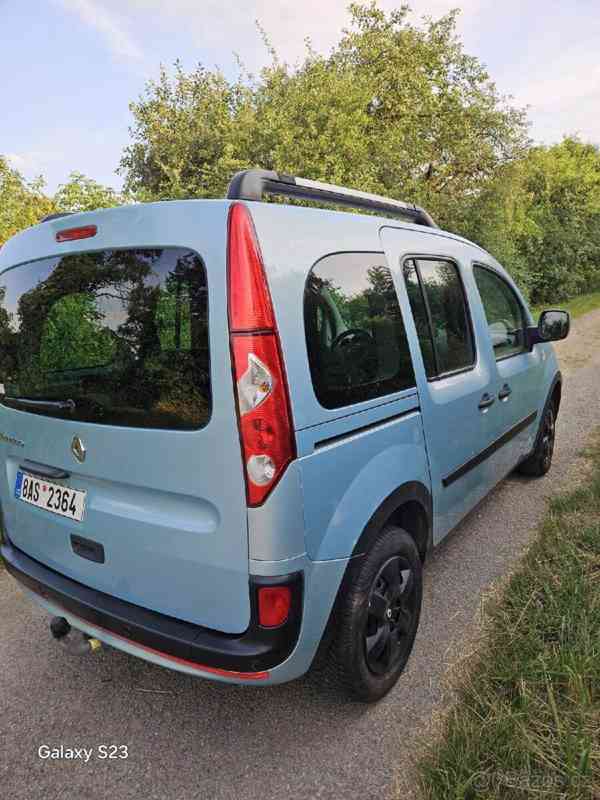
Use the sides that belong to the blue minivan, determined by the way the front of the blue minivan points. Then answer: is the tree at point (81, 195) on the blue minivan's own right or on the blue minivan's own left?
on the blue minivan's own left

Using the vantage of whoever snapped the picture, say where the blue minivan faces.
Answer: facing away from the viewer and to the right of the viewer

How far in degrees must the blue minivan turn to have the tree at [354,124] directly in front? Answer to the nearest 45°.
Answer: approximately 45° to its left

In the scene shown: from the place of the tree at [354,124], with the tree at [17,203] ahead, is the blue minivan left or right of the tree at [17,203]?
left

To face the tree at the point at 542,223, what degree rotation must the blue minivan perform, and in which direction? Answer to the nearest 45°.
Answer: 0° — it already faces it
